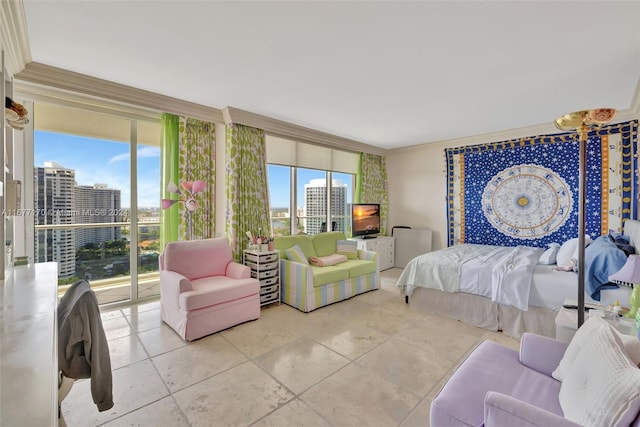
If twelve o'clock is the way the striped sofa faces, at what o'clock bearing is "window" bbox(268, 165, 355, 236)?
The window is roughly at 7 o'clock from the striped sofa.

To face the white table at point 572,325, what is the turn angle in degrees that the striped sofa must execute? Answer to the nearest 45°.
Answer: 0° — it already faces it

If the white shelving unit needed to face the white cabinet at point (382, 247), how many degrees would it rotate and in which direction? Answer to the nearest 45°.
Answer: approximately 90° to its left

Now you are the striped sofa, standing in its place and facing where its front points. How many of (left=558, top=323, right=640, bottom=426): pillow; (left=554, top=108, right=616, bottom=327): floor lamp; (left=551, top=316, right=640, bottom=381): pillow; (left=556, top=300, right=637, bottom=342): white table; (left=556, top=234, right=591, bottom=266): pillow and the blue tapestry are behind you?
0

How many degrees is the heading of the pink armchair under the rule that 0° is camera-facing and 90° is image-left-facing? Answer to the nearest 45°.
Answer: approximately 315°

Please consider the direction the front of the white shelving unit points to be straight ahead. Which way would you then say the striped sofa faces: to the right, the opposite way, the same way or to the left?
the same way

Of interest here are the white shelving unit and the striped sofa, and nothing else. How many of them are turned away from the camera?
0

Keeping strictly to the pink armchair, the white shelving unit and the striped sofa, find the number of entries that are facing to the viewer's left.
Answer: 0

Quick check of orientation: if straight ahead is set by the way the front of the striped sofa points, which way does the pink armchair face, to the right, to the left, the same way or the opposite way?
the same way

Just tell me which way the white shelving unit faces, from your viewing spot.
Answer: facing the viewer and to the right of the viewer

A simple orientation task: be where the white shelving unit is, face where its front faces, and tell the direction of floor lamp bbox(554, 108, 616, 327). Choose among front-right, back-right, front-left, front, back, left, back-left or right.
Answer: front

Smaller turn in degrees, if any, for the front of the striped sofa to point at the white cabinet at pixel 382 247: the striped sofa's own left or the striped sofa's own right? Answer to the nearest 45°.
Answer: approximately 90° to the striped sofa's own left

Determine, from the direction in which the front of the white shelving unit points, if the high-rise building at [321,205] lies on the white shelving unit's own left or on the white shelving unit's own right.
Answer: on the white shelving unit's own left

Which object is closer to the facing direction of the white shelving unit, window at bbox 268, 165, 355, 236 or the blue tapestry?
the blue tapestry

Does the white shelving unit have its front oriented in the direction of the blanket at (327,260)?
no

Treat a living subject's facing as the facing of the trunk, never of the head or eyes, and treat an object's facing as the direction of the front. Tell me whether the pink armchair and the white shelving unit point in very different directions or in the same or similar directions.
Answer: same or similar directions

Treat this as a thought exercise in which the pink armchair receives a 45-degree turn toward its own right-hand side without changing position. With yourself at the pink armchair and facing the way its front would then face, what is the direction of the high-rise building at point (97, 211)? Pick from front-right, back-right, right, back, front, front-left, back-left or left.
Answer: back-right
